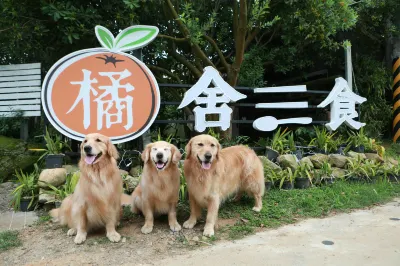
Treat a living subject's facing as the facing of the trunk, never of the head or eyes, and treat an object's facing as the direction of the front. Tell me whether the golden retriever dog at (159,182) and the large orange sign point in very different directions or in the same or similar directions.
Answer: same or similar directions

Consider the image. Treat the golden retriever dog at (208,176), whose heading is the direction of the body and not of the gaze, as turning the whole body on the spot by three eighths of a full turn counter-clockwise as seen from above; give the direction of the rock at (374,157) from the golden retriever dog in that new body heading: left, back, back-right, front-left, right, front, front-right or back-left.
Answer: front-left

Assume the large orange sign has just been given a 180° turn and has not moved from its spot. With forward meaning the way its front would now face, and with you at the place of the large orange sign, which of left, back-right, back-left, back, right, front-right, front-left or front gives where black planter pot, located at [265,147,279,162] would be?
right

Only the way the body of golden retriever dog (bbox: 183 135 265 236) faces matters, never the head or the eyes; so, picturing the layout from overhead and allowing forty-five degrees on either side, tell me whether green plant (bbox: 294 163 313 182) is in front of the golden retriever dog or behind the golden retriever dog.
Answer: behind

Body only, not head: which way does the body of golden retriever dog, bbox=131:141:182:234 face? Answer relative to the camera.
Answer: toward the camera

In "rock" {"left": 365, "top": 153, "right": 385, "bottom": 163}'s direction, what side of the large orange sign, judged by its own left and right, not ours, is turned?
left

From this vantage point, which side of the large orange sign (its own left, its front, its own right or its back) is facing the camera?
front

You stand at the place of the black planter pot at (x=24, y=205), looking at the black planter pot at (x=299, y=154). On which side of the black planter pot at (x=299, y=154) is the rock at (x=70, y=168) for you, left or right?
left

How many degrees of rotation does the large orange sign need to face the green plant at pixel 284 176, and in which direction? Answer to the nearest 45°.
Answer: approximately 90° to its left

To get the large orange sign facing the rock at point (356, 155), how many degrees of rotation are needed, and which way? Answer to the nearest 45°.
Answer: approximately 90° to its left

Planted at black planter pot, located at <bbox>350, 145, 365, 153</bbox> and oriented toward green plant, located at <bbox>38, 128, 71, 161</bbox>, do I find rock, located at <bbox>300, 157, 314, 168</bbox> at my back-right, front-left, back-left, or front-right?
front-left

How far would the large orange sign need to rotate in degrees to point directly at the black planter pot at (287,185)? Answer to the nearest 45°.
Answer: approximately 90° to its left

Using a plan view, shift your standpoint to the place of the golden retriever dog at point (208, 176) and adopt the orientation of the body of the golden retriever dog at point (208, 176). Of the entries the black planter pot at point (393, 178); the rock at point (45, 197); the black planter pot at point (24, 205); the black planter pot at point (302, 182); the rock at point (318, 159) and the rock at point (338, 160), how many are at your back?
4

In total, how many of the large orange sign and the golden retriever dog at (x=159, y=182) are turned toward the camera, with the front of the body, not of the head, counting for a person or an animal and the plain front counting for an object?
2
